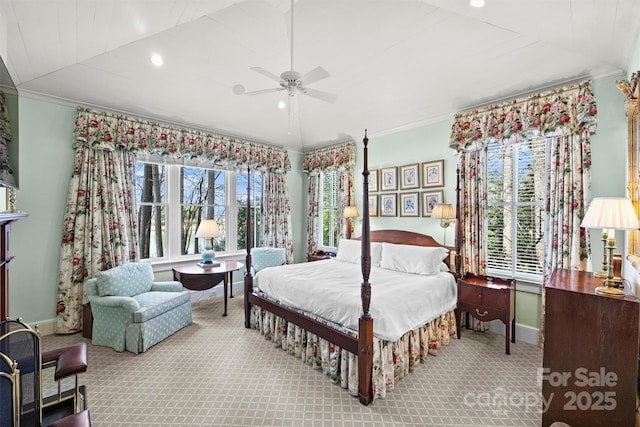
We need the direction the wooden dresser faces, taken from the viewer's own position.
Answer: facing to the left of the viewer

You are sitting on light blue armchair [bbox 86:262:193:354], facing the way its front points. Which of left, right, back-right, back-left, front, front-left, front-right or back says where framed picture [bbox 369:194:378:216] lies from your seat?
front-left

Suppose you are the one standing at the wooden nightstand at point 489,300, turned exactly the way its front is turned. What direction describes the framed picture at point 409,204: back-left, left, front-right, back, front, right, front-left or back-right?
right

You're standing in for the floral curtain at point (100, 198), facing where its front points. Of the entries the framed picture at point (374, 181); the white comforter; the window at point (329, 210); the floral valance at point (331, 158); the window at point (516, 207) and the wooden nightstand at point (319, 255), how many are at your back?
0

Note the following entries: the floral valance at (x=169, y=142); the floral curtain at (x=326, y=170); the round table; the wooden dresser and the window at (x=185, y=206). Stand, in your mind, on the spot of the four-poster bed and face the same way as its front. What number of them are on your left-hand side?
1

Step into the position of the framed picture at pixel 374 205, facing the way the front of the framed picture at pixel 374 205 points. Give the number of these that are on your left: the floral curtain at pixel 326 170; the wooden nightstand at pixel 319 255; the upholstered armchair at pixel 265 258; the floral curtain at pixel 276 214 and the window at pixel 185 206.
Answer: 0

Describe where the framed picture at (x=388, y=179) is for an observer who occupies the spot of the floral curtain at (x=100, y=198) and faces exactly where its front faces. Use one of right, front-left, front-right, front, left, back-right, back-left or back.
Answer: front-left

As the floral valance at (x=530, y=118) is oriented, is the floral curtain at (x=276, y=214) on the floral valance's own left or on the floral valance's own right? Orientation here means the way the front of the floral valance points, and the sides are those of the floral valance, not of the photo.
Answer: on the floral valance's own right

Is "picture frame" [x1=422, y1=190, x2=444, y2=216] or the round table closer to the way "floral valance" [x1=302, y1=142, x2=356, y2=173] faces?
the round table

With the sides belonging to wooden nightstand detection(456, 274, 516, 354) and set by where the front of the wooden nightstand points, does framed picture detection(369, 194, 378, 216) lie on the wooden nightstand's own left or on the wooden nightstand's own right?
on the wooden nightstand's own right

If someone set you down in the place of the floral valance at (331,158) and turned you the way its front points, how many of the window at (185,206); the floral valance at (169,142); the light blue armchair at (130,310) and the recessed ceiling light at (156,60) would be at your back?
0

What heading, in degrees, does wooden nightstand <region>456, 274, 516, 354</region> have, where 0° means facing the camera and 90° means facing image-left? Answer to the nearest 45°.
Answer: approximately 45°

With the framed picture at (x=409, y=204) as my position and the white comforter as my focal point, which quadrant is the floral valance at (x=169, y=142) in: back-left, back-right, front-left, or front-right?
front-right

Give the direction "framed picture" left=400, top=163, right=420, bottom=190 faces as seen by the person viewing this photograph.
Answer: facing the viewer and to the left of the viewer

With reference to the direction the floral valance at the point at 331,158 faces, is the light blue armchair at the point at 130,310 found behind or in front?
in front

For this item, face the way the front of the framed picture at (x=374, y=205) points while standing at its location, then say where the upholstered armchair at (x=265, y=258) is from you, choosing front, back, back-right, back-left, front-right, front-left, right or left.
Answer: front-right

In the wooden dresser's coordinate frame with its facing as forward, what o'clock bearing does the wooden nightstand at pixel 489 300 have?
The wooden nightstand is roughly at 2 o'clock from the wooden dresser.

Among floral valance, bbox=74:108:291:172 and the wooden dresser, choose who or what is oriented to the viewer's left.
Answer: the wooden dresser

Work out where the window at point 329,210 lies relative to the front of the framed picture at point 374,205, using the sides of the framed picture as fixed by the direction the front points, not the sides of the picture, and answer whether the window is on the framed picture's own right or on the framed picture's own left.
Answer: on the framed picture's own right

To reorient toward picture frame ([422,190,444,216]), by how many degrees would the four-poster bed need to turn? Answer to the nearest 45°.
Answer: approximately 180°

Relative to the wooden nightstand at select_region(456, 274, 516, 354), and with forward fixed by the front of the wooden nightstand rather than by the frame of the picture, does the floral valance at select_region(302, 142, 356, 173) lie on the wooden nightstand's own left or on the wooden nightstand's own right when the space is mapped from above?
on the wooden nightstand's own right

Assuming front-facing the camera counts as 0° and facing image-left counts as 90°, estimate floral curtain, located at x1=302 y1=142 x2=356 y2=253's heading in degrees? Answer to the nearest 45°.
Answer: approximately 45°
